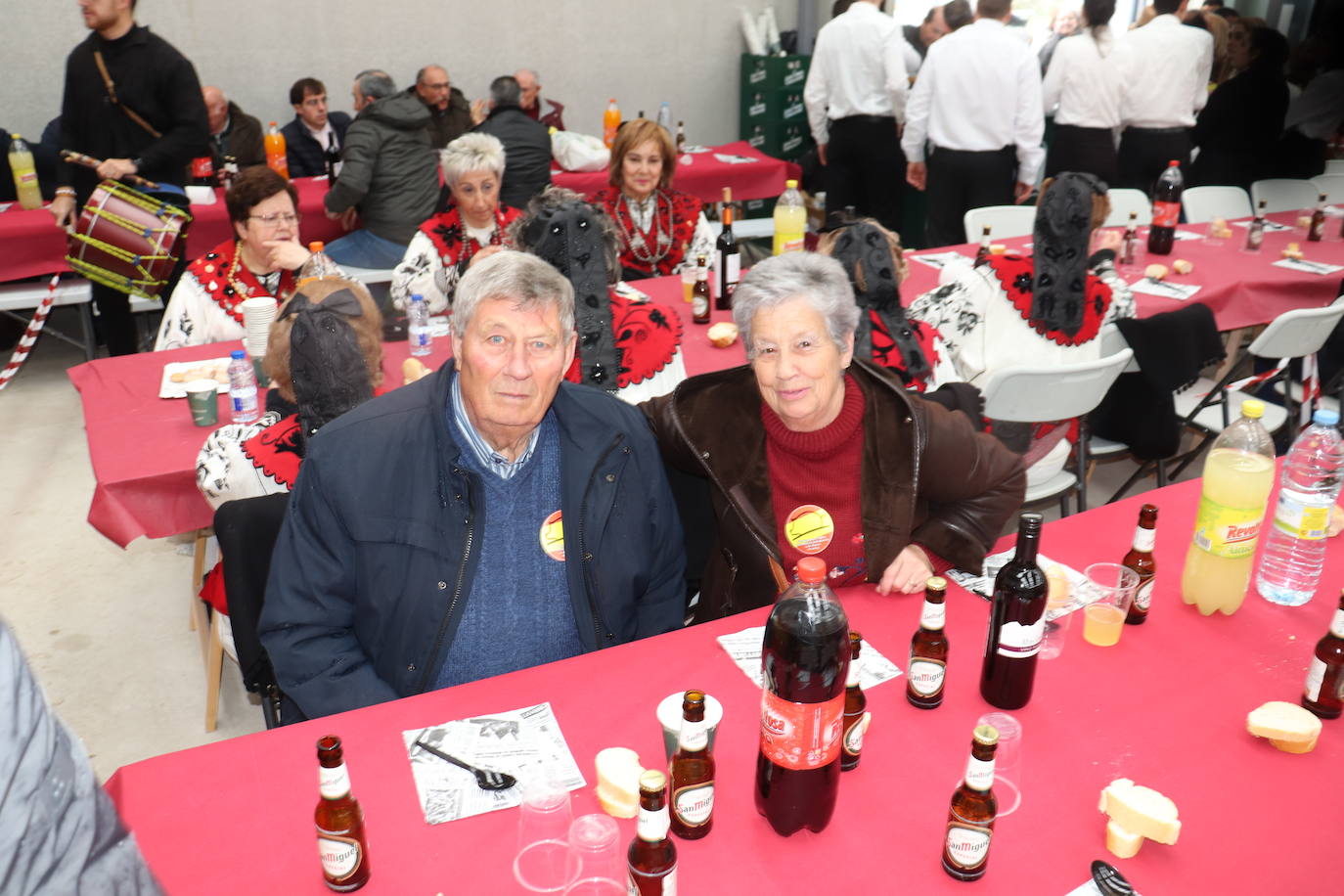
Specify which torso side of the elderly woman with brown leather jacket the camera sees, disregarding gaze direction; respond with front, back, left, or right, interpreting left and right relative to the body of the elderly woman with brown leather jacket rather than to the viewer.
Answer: front

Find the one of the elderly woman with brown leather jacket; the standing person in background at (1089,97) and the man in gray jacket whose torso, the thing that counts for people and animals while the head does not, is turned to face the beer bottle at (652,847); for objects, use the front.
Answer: the elderly woman with brown leather jacket

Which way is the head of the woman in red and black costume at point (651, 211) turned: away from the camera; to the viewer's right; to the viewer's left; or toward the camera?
toward the camera

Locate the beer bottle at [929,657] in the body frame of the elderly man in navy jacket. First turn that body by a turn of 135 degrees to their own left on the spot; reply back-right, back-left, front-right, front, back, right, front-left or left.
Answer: right

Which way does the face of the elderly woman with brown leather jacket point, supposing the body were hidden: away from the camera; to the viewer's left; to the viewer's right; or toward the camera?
toward the camera

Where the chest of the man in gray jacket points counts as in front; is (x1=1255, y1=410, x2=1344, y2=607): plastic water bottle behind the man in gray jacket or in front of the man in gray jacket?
behind

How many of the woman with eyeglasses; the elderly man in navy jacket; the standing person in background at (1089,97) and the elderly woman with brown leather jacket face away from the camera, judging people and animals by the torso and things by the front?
1

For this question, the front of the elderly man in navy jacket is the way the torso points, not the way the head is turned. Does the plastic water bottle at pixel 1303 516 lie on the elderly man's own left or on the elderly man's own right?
on the elderly man's own left

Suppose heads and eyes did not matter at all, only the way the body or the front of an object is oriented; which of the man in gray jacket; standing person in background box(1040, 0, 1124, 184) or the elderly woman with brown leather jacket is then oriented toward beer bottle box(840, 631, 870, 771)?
the elderly woman with brown leather jacket

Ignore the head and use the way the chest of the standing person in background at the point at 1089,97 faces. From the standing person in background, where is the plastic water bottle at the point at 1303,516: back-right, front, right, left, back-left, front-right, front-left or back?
back

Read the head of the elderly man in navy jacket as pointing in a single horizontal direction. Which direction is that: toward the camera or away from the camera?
toward the camera

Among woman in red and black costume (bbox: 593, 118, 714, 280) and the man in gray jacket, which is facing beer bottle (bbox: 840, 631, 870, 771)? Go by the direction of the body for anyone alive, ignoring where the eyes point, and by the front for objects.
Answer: the woman in red and black costume

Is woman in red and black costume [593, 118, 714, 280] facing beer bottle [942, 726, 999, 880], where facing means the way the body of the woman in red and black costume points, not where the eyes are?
yes

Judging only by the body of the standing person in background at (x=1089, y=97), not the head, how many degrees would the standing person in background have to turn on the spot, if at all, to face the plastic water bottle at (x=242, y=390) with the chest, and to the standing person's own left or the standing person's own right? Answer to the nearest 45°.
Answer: approximately 180°

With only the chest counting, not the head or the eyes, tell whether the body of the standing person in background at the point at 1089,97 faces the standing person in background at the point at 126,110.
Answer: no

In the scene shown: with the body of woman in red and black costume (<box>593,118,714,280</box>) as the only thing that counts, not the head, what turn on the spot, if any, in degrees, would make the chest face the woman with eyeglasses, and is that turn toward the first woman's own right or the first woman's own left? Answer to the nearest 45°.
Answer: approximately 45° to the first woman's own right

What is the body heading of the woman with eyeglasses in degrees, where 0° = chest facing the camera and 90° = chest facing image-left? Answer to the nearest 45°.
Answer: approximately 315°

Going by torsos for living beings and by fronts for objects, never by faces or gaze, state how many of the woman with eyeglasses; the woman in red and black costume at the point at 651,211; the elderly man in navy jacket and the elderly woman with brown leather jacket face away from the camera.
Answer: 0
